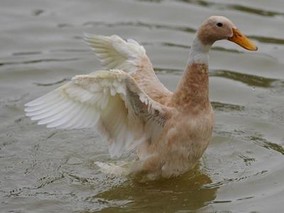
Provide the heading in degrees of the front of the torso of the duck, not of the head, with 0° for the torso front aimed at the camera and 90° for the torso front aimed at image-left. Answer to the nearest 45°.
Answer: approximately 270°
